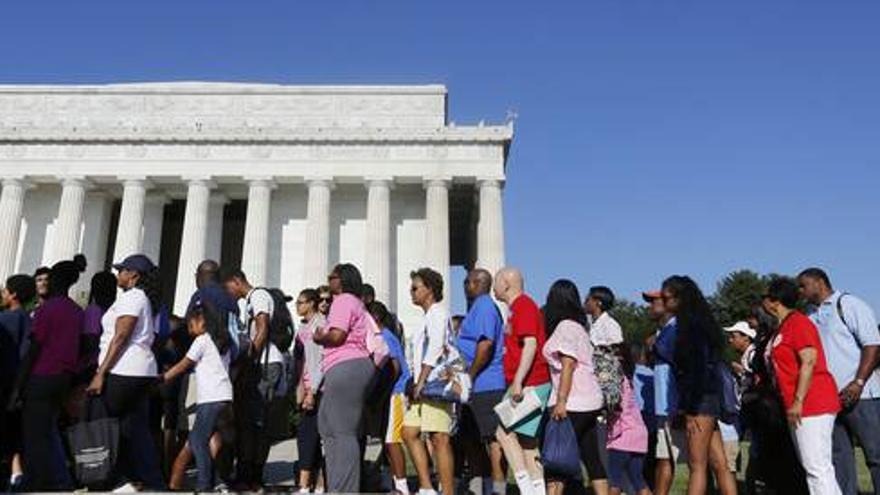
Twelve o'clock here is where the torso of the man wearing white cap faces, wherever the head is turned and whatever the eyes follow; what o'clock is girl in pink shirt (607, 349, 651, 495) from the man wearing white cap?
The girl in pink shirt is roughly at 10 o'clock from the man wearing white cap.

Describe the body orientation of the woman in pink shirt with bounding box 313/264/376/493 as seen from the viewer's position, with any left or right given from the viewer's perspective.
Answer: facing to the left of the viewer

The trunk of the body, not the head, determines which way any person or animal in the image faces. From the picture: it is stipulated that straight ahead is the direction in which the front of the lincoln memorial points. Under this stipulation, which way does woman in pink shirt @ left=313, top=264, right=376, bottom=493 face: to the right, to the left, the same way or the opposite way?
to the right

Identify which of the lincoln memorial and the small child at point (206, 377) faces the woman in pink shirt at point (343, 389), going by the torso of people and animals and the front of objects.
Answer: the lincoln memorial

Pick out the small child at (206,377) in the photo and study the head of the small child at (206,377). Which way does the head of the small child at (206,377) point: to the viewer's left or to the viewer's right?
to the viewer's left

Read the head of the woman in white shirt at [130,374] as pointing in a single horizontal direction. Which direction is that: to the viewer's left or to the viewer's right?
to the viewer's left

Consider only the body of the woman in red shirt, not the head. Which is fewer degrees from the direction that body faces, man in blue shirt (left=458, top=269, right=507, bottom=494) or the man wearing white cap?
the man in blue shirt

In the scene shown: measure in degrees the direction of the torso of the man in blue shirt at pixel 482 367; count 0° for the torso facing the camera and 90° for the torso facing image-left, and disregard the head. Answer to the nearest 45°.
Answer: approximately 90°

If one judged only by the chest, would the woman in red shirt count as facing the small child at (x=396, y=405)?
yes

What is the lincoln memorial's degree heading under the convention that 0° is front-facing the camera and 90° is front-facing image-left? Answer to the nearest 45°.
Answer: approximately 0°

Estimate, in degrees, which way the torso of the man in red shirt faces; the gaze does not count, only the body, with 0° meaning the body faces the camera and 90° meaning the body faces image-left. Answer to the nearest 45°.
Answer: approximately 90°

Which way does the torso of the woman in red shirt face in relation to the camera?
to the viewer's left

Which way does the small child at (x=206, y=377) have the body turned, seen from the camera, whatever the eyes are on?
to the viewer's left

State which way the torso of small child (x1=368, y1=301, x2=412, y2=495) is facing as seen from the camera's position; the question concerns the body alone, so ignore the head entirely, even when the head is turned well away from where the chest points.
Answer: to the viewer's left

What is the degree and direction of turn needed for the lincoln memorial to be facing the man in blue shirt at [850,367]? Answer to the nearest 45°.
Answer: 0° — it already faces them

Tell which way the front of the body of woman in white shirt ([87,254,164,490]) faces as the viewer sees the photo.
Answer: to the viewer's left

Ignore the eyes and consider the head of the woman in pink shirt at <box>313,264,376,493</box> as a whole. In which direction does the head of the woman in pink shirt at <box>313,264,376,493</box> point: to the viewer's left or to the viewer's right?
to the viewer's left
